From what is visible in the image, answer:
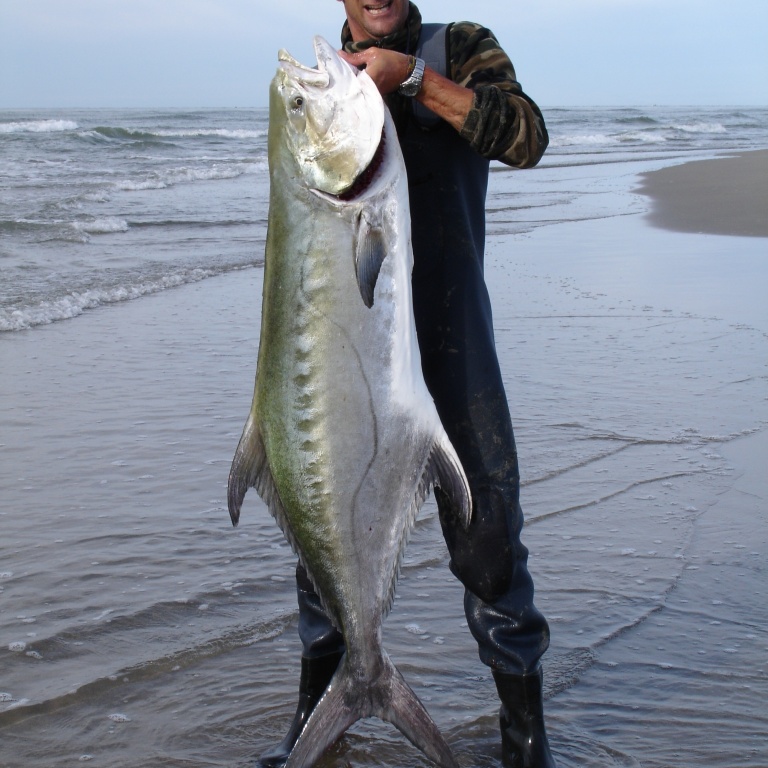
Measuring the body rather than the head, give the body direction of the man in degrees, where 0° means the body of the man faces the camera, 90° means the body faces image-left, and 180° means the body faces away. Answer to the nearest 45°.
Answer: approximately 0°
